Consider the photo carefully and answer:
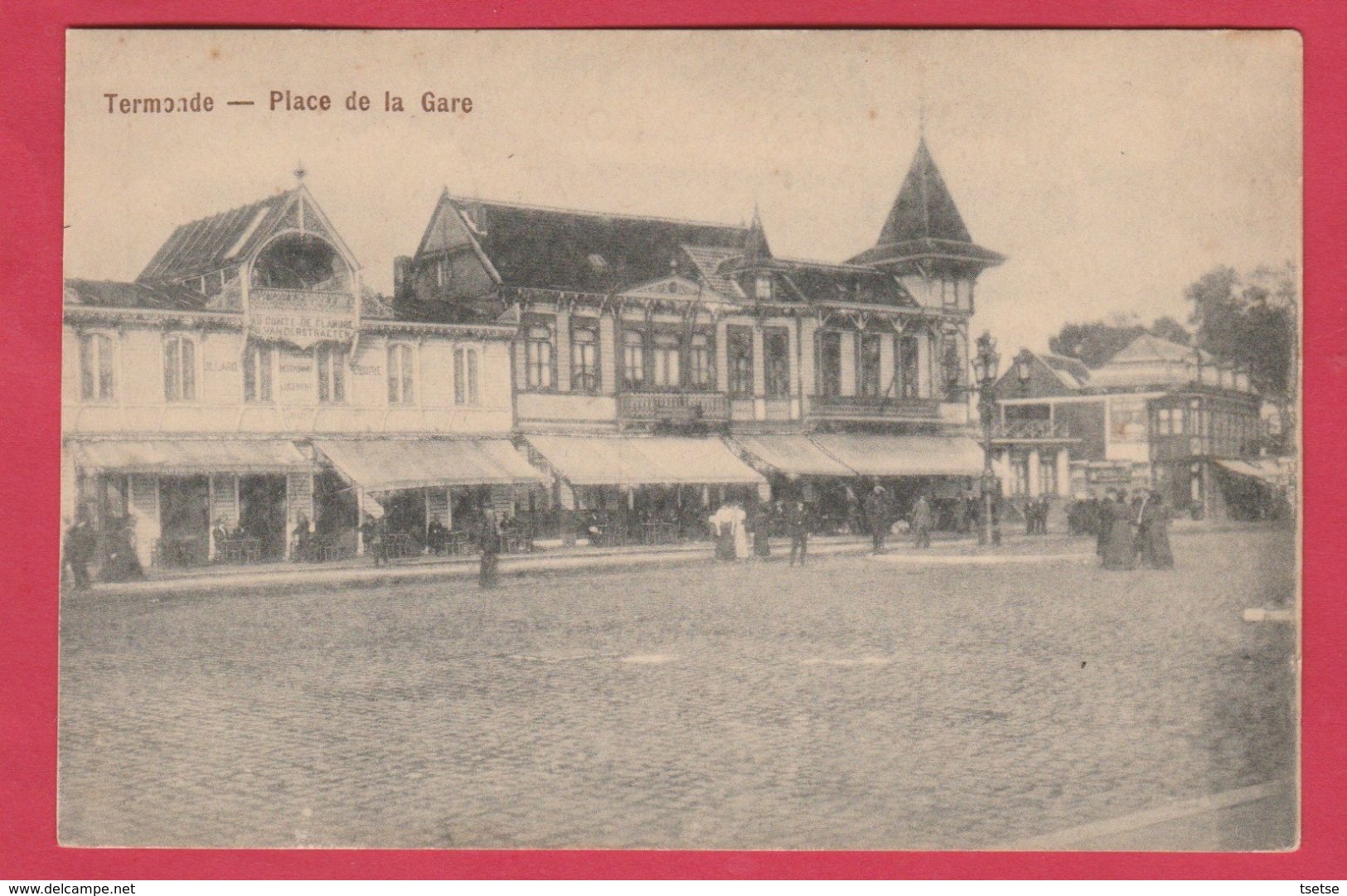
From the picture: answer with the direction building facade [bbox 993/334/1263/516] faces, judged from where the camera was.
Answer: facing the viewer and to the left of the viewer

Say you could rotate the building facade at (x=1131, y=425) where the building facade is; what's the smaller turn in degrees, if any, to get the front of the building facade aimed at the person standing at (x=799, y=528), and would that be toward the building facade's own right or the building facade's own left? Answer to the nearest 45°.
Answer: approximately 45° to the building facade's own right

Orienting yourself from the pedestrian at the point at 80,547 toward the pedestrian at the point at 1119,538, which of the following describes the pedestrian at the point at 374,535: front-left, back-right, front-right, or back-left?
front-left

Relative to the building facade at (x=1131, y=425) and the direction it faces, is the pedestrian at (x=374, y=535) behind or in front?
in front

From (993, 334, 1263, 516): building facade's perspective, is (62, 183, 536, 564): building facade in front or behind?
in front
